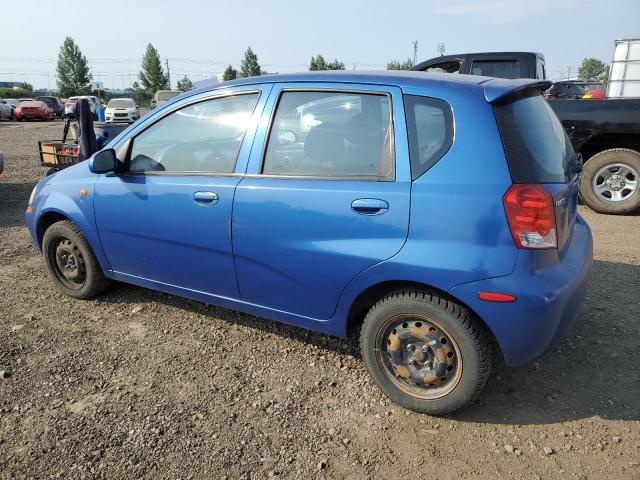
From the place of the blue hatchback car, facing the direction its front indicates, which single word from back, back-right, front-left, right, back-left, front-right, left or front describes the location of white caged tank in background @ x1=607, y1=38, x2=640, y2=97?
right

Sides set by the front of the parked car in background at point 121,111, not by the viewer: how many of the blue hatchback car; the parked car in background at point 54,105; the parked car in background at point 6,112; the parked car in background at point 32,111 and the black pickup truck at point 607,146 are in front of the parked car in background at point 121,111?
2

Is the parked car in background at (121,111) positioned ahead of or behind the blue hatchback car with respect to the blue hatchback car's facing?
ahead

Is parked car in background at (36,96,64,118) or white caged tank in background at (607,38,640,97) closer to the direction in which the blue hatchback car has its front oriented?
the parked car in background

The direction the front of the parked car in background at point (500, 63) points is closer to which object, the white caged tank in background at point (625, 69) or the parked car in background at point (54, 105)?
the parked car in background

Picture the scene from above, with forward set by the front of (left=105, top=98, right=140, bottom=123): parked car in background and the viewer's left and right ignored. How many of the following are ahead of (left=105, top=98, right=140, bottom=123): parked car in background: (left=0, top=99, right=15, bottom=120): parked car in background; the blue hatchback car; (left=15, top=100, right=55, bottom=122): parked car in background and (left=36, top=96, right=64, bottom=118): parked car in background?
1

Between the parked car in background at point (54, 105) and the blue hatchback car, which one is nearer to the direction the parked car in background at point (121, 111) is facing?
the blue hatchback car

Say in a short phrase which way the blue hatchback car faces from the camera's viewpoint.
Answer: facing away from the viewer and to the left of the viewer

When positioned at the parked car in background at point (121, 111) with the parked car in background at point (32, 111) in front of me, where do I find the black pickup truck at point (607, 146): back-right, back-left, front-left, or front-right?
back-left

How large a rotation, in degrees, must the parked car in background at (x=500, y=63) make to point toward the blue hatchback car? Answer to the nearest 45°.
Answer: approximately 90° to its left

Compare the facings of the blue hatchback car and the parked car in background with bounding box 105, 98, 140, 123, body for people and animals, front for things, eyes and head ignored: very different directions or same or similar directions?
very different directions

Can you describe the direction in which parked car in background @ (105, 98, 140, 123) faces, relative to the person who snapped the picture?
facing the viewer

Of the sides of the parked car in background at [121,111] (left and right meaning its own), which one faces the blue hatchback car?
front

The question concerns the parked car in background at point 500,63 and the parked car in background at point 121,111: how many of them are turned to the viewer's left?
1

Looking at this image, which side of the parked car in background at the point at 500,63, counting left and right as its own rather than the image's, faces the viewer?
left
